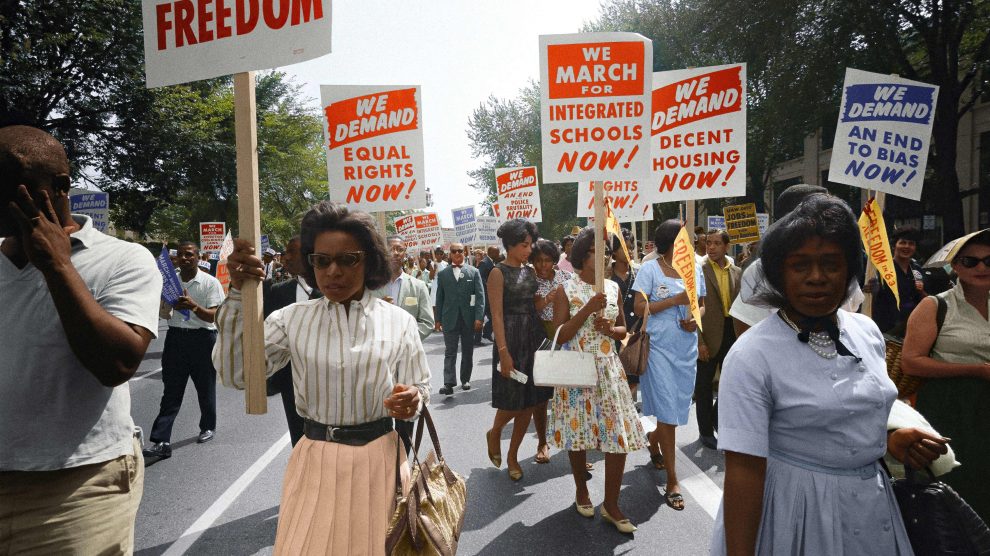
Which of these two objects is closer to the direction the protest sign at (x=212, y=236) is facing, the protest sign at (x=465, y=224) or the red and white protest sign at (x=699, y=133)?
the red and white protest sign

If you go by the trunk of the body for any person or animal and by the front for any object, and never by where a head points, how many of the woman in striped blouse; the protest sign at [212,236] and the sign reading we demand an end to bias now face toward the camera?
3

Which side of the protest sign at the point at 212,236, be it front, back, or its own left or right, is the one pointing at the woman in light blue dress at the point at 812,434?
front

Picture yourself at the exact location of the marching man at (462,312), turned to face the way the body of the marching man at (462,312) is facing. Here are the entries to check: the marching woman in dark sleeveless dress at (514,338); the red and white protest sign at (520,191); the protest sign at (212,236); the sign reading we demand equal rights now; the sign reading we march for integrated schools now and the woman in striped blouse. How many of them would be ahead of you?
4

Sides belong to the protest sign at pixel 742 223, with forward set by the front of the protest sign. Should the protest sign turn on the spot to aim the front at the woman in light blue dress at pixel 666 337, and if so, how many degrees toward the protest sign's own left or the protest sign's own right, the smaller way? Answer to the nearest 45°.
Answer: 0° — it already faces them

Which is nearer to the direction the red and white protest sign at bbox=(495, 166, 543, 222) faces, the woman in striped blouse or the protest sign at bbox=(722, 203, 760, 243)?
the woman in striped blouse

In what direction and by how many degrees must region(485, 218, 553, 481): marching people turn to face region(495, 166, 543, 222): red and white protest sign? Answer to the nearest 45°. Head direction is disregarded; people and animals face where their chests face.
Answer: approximately 135° to their left

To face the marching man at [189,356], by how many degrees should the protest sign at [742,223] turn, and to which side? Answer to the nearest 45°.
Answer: approximately 45° to its right
